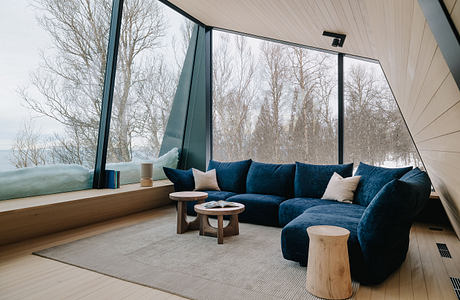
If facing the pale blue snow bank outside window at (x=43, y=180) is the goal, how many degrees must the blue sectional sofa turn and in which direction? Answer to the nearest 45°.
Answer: approximately 45° to its right

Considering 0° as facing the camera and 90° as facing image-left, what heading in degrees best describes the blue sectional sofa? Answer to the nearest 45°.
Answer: approximately 45°

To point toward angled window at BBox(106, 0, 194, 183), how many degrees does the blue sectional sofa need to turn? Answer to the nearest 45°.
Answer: approximately 45° to its right
